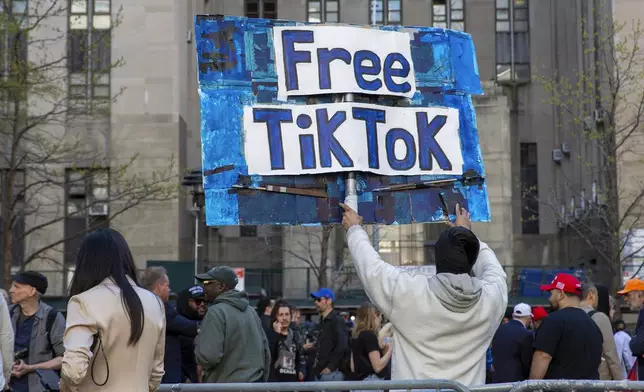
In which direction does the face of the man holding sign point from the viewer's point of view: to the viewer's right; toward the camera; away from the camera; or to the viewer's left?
away from the camera

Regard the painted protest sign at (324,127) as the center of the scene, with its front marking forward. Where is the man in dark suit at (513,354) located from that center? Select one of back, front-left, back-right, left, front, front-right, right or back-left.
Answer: back-left

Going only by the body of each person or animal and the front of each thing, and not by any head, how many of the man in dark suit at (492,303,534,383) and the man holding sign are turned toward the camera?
0

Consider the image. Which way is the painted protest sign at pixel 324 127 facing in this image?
toward the camera

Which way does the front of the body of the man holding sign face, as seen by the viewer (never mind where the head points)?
away from the camera

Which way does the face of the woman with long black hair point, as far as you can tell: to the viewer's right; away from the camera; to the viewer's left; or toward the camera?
away from the camera

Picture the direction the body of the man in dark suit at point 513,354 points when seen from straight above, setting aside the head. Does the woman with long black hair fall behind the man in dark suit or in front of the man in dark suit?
behind

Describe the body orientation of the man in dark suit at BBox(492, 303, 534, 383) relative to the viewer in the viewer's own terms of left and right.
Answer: facing away from the viewer and to the right of the viewer
